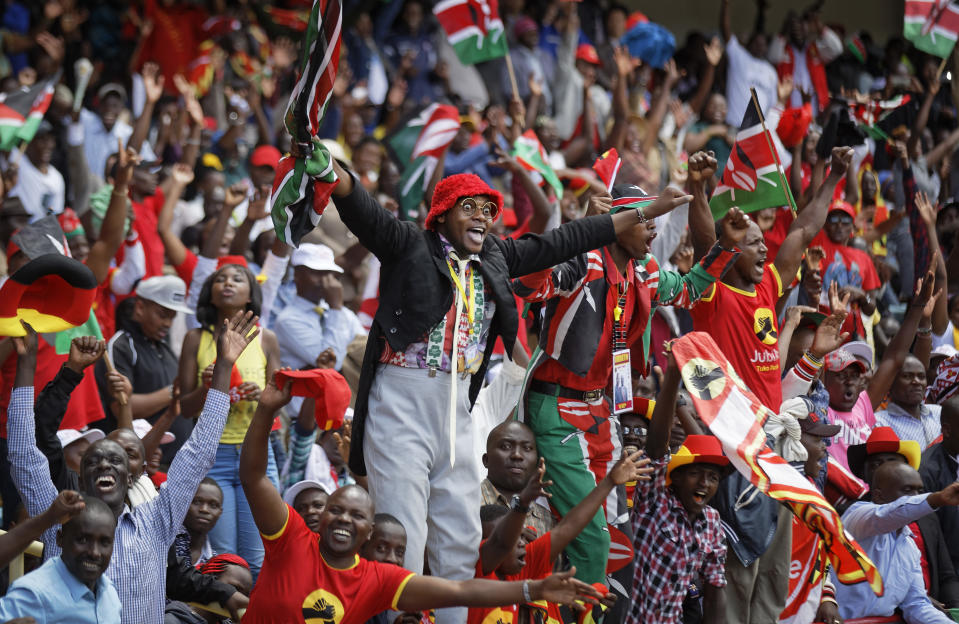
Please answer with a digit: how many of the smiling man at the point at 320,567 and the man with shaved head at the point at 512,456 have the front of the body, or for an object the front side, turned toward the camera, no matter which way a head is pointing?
2

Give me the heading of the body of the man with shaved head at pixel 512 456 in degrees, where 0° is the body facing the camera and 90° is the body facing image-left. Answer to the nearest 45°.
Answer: approximately 0°

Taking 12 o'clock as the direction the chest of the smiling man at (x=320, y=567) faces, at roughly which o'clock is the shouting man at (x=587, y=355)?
the shouting man at (x=587, y=355) is roughly at 8 o'clock from the smiling man at (x=320, y=567).

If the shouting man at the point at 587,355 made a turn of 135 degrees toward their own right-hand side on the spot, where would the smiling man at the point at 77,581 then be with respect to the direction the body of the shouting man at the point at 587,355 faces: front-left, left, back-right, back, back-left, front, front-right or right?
front-left

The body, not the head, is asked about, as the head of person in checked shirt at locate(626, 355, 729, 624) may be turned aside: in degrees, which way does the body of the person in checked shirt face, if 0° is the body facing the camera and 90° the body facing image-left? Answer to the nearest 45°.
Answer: approximately 315°

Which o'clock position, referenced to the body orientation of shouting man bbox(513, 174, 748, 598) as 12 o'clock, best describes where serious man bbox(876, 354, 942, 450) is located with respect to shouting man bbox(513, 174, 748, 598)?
serious man bbox(876, 354, 942, 450) is roughly at 9 o'clock from shouting man bbox(513, 174, 748, 598).

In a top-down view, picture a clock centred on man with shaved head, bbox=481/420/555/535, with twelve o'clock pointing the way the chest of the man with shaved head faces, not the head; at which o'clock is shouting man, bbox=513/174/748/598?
The shouting man is roughly at 8 o'clock from the man with shaved head.

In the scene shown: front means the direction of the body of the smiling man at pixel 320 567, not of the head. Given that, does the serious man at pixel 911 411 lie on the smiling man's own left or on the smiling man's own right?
on the smiling man's own left

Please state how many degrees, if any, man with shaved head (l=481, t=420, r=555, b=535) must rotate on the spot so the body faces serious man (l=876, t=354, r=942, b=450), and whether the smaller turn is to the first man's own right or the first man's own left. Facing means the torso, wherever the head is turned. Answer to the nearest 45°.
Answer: approximately 135° to the first man's own left

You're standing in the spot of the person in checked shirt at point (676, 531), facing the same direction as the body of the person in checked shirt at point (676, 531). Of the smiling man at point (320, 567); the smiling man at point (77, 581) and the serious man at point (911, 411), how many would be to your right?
2

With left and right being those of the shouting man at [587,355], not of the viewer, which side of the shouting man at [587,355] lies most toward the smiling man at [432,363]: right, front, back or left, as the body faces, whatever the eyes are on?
right

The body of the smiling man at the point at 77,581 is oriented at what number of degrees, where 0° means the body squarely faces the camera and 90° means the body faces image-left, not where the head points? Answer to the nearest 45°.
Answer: approximately 315°

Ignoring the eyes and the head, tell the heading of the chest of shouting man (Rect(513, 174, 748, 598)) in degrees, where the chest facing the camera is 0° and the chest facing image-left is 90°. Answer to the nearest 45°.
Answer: approximately 315°

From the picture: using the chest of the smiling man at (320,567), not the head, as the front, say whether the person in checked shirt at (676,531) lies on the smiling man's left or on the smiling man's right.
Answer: on the smiling man's left
